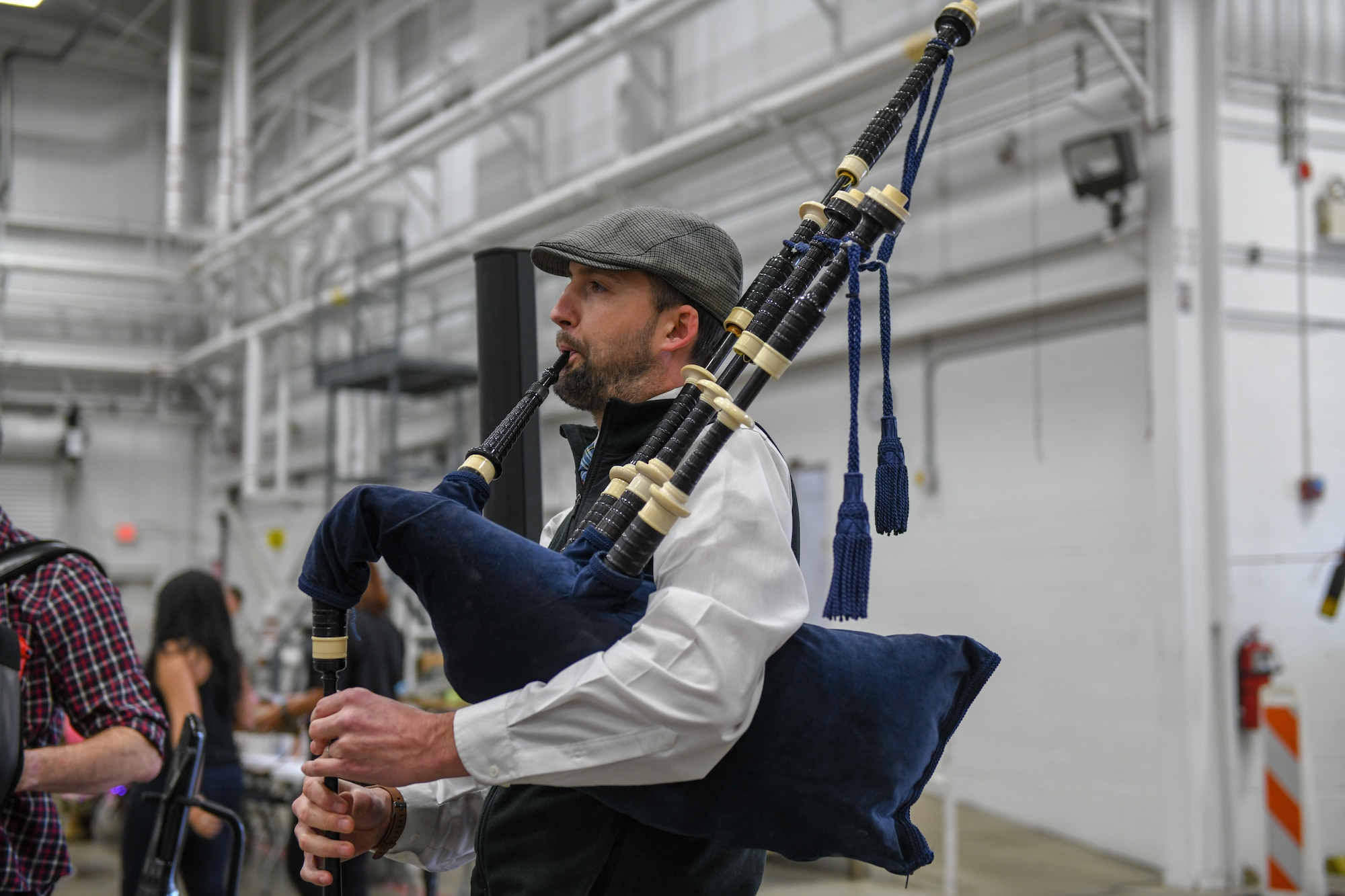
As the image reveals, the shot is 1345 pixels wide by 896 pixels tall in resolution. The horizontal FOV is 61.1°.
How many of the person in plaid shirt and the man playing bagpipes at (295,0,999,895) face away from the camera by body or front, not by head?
0

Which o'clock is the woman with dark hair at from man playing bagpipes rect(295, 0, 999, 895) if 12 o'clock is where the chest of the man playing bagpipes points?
The woman with dark hair is roughly at 2 o'clock from the man playing bagpipes.

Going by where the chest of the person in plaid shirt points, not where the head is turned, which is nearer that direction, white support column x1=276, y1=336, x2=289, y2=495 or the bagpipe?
the bagpipe

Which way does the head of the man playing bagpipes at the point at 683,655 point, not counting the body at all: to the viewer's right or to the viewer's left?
to the viewer's left

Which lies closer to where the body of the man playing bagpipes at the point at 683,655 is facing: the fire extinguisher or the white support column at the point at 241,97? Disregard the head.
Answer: the white support column

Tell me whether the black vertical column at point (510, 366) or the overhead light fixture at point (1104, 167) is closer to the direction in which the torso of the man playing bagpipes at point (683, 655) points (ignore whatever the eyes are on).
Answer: the black vertical column

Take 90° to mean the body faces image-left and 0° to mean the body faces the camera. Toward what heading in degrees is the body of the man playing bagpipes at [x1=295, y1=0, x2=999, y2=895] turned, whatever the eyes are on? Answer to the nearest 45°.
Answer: approximately 90°

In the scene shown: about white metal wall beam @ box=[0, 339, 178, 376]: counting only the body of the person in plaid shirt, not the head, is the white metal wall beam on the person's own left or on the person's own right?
on the person's own right

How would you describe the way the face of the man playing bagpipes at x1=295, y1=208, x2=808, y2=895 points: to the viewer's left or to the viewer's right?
to the viewer's left

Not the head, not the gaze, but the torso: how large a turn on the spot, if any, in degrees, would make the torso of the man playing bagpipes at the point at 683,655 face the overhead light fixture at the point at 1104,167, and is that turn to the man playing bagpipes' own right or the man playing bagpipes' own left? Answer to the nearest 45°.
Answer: approximately 135° to the man playing bagpipes' own right

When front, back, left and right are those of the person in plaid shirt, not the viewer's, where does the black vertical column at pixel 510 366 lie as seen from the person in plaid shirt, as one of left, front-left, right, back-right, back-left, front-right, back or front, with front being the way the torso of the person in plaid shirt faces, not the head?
left
